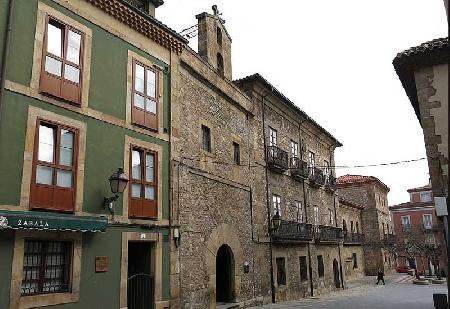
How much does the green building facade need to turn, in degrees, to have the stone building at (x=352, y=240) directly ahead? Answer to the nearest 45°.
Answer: approximately 90° to its left

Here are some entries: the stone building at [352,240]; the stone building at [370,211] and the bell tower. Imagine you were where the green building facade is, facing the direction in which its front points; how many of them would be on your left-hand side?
3

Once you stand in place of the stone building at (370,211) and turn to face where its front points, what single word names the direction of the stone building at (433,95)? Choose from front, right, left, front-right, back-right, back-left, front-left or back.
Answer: front-right

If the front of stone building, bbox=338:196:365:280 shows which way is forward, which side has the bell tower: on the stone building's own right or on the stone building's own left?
on the stone building's own right

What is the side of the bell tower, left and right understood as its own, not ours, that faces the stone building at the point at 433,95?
front

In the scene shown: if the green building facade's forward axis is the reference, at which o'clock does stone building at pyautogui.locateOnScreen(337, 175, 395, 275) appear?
The stone building is roughly at 9 o'clock from the green building facade.

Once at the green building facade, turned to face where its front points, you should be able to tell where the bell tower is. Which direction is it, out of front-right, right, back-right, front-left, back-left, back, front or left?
left

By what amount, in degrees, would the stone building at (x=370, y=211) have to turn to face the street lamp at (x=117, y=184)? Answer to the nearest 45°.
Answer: approximately 45° to its right

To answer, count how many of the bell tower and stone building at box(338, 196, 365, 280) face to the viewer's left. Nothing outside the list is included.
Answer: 0

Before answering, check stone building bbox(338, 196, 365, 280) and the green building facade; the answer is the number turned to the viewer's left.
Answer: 0

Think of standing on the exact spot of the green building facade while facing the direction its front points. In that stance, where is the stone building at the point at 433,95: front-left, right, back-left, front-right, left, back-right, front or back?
front-left

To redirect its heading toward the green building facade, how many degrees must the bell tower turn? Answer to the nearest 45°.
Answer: approximately 90° to its right
